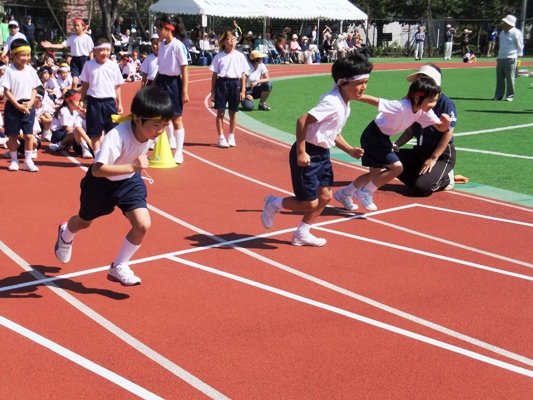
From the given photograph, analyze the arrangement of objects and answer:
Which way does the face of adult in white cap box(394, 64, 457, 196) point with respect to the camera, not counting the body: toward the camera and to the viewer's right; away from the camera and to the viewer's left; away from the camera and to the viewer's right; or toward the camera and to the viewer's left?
toward the camera and to the viewer's left

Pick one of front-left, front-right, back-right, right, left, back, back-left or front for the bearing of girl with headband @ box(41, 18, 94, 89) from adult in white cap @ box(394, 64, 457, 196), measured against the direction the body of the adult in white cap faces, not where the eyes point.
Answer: right

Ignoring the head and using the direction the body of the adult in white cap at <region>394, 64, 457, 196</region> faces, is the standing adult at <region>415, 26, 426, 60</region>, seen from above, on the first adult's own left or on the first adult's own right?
on the first adult's own right
